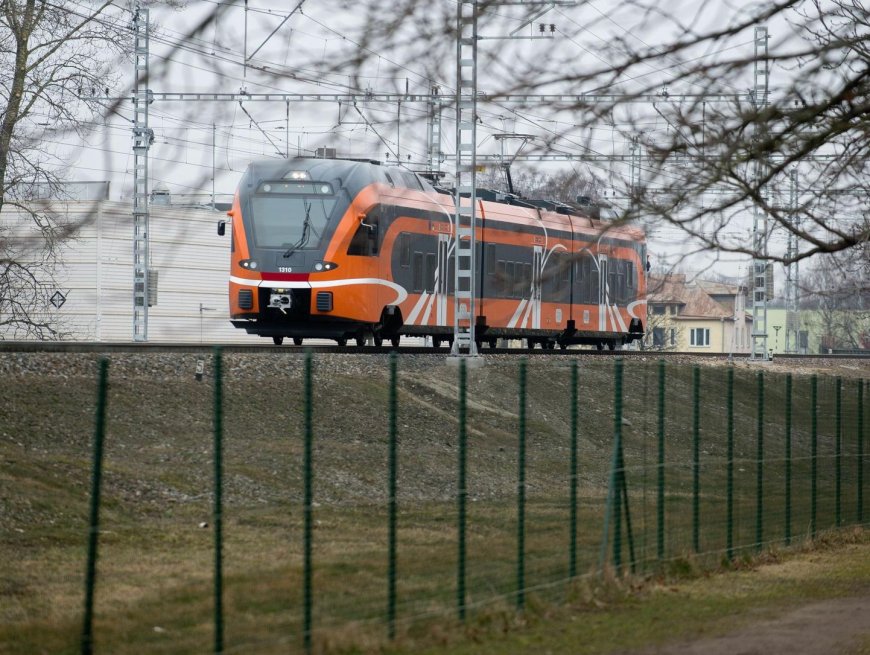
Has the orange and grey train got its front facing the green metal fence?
no

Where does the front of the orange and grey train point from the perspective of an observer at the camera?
facing the viewer and to the left of the viewer
